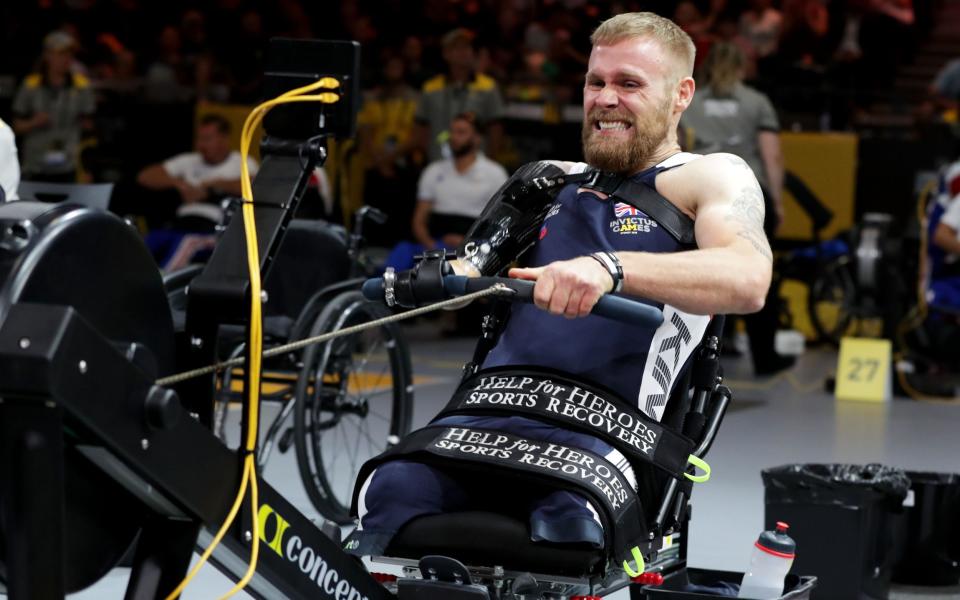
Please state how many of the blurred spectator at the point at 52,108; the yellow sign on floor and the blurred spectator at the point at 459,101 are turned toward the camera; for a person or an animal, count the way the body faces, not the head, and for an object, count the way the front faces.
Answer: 3

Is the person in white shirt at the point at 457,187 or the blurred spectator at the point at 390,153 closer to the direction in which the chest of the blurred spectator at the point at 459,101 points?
the person in white shirt

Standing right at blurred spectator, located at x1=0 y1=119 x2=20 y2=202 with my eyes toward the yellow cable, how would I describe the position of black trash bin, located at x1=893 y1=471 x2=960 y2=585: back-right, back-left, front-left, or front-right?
front-left

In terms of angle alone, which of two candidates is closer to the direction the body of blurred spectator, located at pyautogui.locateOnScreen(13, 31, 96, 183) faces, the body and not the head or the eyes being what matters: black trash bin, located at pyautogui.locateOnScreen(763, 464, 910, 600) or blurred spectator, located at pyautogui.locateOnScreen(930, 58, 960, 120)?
the black trash bin

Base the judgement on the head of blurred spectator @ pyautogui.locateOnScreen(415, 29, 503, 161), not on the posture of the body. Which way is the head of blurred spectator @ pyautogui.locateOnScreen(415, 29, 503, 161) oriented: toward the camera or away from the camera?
toward the camera

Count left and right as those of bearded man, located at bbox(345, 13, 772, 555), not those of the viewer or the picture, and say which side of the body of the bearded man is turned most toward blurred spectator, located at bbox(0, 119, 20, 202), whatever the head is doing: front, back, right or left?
right

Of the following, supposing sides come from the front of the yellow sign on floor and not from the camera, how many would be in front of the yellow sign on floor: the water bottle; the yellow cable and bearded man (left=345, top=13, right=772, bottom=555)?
3

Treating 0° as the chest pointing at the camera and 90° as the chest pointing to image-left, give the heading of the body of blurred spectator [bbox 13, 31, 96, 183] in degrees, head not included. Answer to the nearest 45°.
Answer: approximately 0°

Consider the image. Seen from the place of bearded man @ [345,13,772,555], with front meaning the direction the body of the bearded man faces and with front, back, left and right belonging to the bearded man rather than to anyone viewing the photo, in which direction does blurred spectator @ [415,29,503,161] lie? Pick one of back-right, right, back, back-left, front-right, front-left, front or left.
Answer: back-right

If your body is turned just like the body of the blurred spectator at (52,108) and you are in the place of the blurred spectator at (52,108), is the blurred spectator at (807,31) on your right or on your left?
on your left

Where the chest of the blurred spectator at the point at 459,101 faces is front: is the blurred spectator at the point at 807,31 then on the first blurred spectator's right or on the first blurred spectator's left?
on the first blurred spectator's left

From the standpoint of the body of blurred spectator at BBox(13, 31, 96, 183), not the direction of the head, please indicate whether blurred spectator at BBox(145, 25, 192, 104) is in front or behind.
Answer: behind

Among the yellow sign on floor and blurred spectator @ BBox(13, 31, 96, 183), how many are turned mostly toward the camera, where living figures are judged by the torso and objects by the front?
2

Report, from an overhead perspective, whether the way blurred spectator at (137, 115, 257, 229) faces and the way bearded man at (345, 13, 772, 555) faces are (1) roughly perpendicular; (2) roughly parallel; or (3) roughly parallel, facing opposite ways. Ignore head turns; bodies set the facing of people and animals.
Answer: roughly parallel

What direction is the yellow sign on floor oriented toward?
toward the camera

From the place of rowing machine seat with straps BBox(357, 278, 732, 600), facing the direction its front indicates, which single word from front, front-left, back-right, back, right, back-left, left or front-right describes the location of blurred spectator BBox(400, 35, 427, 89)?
back-right

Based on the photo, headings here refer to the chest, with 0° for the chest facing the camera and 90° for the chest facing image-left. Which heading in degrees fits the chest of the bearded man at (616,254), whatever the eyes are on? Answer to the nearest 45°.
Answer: approximately 45°

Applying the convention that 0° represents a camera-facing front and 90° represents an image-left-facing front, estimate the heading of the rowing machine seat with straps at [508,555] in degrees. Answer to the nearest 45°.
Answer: approximately 45°
